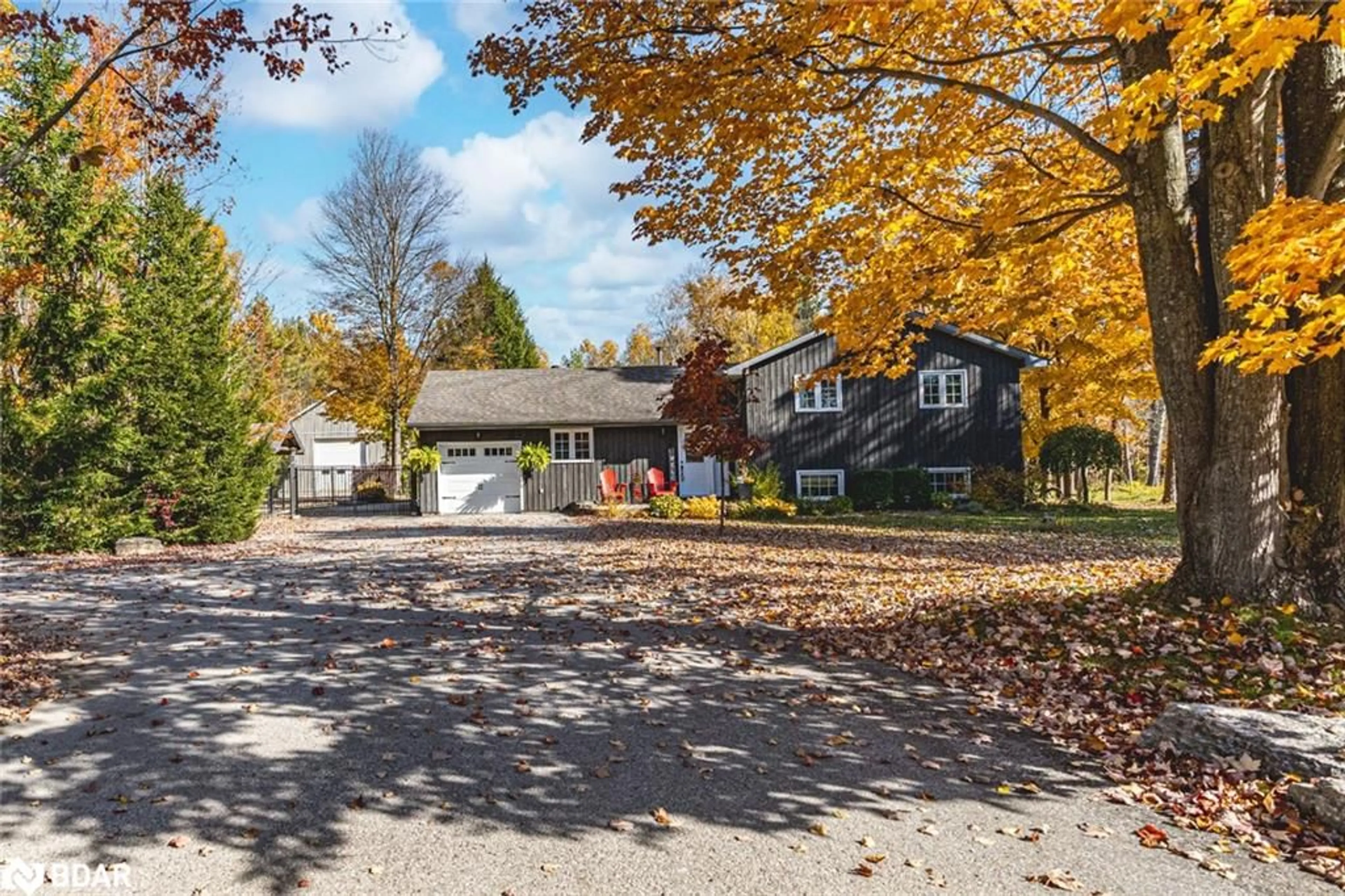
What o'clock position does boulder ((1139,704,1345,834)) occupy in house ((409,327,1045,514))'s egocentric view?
The boulder is roughly at 12 o'clock from the house.

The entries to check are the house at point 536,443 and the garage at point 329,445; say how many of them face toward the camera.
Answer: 2

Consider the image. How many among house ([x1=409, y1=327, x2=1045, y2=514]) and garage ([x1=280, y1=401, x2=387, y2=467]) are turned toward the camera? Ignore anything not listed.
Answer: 2

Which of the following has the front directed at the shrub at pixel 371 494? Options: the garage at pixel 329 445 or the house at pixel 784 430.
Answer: the garage at pixel 329 445

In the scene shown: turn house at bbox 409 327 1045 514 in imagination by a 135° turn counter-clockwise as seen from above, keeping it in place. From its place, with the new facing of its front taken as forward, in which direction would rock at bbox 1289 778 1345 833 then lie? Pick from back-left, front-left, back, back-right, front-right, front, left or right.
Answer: back-right

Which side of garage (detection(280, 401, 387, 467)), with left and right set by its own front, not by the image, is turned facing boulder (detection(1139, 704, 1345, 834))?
front

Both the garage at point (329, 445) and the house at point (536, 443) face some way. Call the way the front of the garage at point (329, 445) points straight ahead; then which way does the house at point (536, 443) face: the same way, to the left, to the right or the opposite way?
the same way

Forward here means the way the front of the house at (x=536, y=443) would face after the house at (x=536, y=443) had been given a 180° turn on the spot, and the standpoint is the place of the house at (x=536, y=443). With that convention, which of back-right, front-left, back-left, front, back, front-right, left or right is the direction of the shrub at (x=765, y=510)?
back-right

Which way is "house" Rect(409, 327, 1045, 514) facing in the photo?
toward the camera

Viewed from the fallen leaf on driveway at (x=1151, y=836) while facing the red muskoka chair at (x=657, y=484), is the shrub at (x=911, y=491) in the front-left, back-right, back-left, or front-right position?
front-right

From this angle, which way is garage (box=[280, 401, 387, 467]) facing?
toward the camera

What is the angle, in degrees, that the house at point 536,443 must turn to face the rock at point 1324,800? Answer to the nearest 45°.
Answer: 0° — it already faces it

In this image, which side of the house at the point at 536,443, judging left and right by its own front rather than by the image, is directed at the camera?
front

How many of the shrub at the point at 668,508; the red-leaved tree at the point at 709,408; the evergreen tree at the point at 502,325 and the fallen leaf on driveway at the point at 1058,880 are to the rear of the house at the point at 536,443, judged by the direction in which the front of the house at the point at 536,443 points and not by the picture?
1
